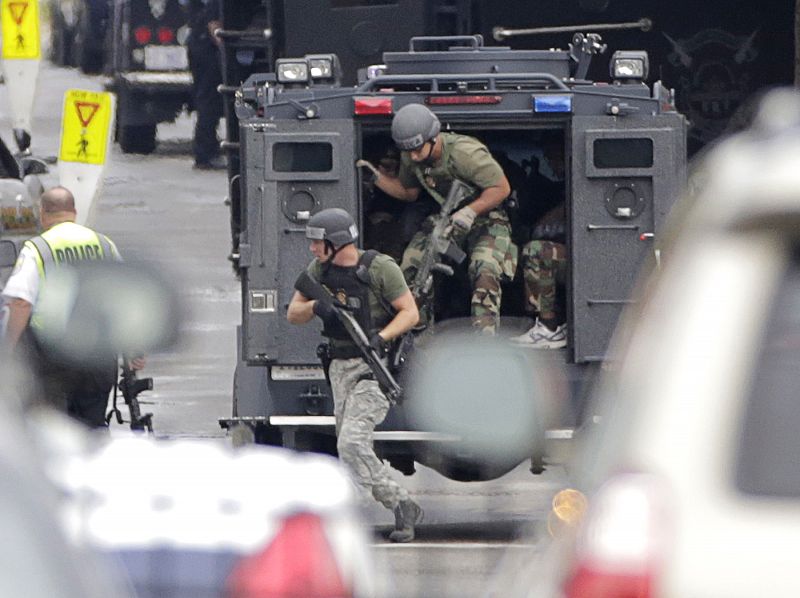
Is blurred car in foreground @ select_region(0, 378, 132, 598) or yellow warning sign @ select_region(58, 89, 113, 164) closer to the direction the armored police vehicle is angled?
the yellow warning sign

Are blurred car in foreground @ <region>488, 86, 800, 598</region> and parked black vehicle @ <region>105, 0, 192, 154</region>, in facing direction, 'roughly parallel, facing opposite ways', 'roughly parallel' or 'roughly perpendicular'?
roughly parallel

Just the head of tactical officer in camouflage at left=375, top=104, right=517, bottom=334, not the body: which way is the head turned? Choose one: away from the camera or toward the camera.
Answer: toward the camera

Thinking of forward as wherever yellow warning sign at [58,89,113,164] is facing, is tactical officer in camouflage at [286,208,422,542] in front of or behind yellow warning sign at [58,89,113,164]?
in front

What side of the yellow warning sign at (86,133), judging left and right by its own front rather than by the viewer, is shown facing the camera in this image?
front

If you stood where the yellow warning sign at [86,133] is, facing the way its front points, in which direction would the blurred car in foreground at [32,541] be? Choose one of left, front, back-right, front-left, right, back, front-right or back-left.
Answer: front

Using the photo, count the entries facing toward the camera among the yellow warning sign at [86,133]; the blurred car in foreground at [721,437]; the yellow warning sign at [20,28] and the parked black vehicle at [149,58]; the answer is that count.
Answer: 2

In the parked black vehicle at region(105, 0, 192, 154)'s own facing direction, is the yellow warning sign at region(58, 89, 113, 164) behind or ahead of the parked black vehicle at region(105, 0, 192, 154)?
behind

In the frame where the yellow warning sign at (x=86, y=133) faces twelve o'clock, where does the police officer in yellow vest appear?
The police officer in yellow vest is roughly at 12 o'clock from the yellow warning sign.

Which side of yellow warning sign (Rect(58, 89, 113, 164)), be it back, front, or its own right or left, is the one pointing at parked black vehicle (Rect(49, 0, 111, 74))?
back

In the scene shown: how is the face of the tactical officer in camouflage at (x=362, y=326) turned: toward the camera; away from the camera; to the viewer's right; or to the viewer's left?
to the viewer's left

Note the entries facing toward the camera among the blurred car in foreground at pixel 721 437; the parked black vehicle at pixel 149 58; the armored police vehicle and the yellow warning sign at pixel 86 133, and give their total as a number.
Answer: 1

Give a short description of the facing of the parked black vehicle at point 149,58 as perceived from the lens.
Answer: facing away from the viewer

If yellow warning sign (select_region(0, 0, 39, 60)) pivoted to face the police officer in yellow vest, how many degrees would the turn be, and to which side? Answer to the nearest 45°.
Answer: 0° — it already faces them

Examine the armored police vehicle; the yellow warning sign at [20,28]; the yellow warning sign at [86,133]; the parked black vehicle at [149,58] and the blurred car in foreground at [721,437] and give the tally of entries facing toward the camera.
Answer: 2

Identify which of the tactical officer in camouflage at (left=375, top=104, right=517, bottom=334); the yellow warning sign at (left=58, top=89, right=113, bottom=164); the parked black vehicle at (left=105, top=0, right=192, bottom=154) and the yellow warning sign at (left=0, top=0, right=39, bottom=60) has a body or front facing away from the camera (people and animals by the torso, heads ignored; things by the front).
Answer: the parked black vehicle

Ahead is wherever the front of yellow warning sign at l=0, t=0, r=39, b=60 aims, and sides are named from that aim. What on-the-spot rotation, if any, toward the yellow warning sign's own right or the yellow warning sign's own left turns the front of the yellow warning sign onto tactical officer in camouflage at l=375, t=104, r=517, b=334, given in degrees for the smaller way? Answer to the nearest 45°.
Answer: approximately 45° to the yellow warning sign's own left

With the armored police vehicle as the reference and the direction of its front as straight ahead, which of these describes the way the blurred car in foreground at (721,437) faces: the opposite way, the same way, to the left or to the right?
the same way

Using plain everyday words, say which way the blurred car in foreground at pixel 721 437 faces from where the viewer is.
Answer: facing away from the viewer

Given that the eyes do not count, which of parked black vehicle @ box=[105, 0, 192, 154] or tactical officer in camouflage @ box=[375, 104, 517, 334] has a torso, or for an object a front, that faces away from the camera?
the parked black vehicle

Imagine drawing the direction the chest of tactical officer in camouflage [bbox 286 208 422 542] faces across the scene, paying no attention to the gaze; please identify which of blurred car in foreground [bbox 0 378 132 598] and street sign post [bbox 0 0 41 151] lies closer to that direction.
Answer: the blurred car in foreground

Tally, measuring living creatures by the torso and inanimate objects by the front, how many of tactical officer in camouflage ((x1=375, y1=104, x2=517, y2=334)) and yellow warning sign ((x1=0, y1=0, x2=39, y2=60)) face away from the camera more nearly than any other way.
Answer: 0

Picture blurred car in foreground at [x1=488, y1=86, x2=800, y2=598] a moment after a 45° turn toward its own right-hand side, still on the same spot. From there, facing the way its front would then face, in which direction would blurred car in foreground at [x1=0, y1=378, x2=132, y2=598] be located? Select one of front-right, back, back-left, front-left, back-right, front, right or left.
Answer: back
